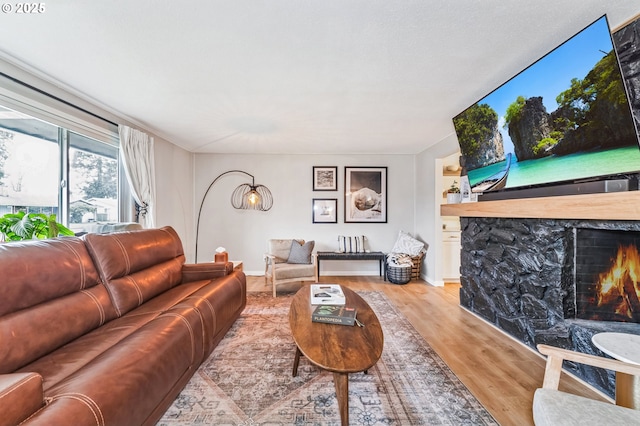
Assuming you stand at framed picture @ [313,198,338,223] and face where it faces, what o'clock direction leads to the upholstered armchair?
The upholstered armchair is roughly at 1 o'clock from the framed picture.

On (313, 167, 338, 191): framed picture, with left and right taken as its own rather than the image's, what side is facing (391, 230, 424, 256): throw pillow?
left

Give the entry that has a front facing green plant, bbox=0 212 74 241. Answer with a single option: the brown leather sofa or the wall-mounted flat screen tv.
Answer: the wall-mounted flat screen tv

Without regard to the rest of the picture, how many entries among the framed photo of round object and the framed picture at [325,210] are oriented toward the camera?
2

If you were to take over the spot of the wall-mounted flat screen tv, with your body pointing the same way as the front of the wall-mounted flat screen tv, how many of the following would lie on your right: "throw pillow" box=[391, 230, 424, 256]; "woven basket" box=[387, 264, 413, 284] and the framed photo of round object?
3

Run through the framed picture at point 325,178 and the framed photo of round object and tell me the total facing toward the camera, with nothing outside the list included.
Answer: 2

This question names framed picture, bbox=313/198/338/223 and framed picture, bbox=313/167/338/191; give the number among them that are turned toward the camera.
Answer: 2

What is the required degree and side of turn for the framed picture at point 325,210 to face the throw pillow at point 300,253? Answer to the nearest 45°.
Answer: approximately 45° to its right

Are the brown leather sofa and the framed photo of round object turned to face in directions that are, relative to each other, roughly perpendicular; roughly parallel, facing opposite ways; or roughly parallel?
roughly perpendicular

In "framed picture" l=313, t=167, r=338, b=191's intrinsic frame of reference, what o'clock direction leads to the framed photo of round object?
The framed photo of round object is roughly at 9 o'clock from the framed picture.

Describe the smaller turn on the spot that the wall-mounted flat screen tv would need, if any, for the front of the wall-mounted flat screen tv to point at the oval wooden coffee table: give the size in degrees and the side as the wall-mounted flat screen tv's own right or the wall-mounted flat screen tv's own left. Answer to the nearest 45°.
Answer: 0° — it already faces it

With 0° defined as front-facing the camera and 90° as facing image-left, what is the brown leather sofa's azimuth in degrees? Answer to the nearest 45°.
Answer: approximately 315°

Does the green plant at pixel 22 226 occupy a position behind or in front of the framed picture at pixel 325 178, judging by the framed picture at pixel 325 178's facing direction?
in front
